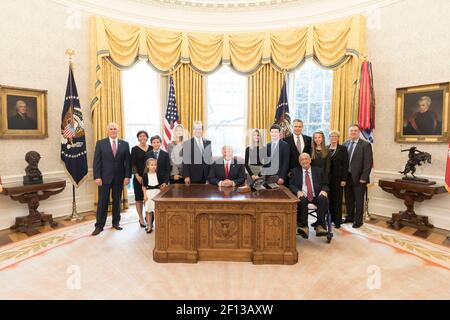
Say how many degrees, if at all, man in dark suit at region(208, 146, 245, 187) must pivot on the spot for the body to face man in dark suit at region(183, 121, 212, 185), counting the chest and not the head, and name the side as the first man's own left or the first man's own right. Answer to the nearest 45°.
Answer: approximately 135° to the first man's own right

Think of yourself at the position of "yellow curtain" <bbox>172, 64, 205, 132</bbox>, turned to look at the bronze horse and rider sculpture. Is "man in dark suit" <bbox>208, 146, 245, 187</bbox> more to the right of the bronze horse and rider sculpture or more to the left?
right

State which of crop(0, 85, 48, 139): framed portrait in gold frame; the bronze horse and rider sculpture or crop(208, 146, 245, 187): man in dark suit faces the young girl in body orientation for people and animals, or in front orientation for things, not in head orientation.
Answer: the framed portrait in gold frame

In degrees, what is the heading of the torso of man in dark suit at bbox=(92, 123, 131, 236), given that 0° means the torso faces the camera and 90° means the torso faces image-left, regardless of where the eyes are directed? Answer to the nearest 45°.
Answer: approximately 0°

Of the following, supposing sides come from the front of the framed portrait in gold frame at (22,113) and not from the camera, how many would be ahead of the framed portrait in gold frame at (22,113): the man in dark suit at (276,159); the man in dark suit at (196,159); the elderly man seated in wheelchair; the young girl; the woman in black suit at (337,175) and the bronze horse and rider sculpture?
6

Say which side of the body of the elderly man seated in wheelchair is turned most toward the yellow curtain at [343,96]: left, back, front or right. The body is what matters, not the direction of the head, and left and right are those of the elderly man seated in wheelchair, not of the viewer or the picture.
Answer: back
